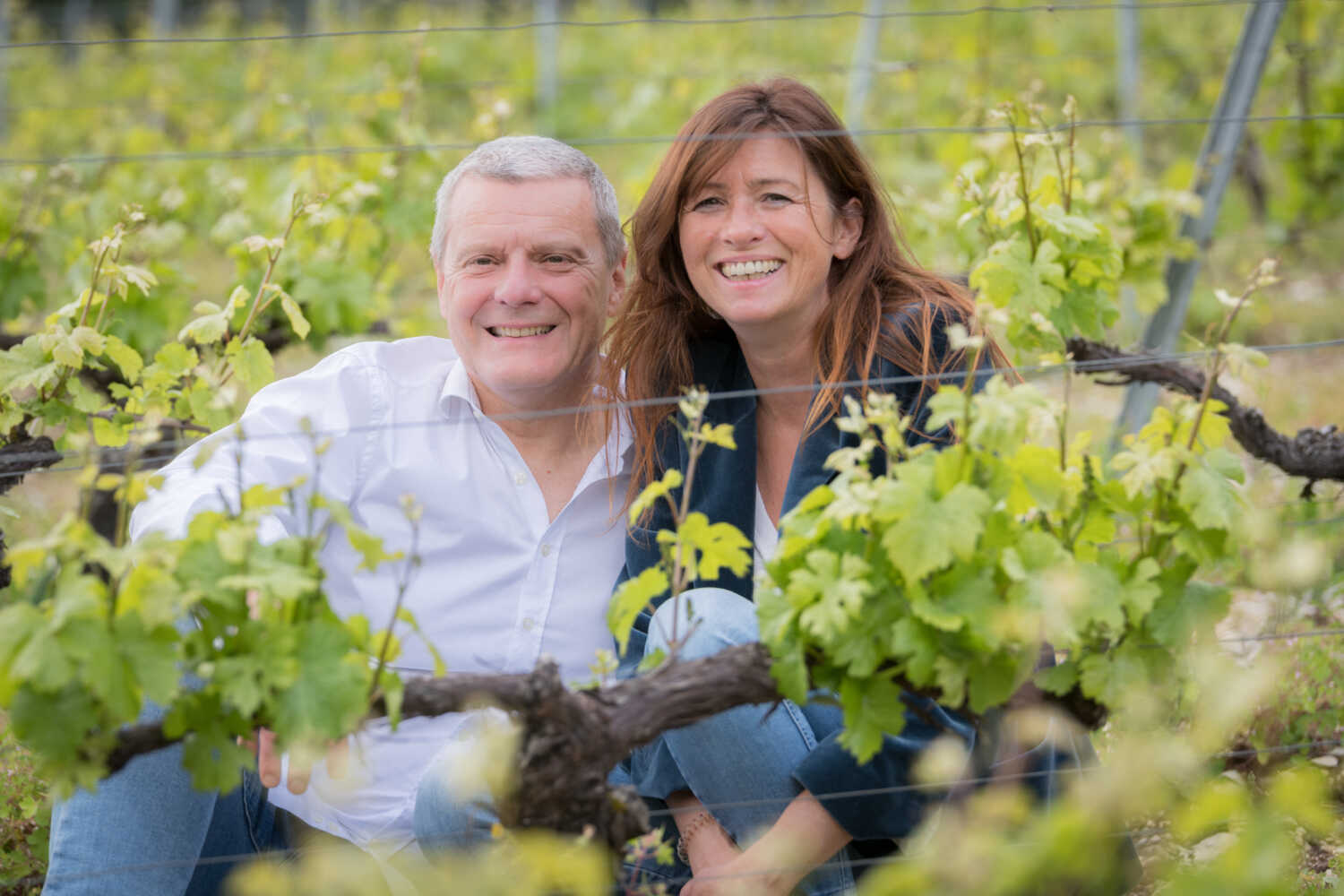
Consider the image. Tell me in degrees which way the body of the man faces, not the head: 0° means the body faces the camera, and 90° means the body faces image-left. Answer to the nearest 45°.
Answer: approximately 0°
